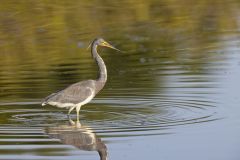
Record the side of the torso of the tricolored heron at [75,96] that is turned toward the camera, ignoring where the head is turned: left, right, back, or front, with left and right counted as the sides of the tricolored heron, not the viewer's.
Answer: right
